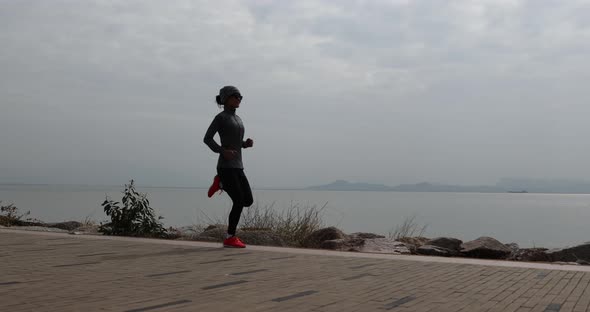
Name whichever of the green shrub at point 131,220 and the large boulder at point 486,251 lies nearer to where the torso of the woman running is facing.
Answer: the large boulder

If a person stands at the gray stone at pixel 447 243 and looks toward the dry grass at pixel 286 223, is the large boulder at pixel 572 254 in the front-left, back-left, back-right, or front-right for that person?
back-left

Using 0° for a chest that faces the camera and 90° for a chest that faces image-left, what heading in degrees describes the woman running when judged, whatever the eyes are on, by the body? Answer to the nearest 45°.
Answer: approximately 315°

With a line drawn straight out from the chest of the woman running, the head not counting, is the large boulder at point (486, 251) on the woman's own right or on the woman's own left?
on the woman's own left

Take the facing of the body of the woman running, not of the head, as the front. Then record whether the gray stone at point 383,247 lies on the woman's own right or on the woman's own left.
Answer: on the woman's own left

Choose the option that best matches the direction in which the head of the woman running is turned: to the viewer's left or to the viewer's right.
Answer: to the viewer's right

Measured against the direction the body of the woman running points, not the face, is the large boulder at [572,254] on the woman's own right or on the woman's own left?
on the woman's own left
